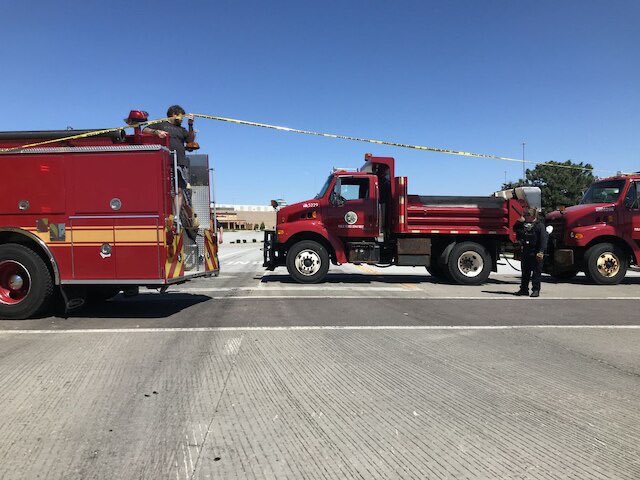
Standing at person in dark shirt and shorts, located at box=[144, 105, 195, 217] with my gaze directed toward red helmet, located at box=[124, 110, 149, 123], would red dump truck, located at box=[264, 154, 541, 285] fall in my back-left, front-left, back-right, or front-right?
back-right

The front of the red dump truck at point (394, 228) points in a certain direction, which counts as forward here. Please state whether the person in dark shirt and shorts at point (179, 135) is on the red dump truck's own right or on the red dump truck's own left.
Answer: on the red dump truck's own left

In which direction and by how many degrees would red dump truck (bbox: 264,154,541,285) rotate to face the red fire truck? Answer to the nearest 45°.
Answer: approximately 45° to its left

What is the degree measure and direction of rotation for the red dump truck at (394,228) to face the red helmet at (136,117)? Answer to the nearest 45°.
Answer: approximately 45° to its left

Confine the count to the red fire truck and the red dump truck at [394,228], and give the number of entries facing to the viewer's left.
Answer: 2

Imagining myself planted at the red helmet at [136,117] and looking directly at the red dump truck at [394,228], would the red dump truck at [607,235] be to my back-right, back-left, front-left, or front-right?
front-right

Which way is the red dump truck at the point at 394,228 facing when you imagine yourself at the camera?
facing to the left of the viewer

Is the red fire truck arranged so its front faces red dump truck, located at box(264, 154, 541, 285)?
no

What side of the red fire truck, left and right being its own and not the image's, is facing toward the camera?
left

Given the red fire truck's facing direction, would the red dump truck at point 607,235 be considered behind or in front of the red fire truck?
behind

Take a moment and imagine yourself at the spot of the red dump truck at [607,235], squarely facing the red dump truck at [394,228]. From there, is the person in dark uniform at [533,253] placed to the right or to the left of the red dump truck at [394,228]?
left

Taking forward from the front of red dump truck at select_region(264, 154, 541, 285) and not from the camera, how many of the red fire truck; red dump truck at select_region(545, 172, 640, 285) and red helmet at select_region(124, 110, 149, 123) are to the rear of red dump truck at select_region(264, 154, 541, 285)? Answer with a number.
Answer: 1

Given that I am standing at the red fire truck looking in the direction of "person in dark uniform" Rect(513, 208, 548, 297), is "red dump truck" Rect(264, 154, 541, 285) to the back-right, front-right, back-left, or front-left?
front-left

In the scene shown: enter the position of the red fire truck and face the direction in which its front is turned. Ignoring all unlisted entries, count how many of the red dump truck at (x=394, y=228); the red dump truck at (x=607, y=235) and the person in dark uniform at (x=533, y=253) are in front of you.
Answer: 0

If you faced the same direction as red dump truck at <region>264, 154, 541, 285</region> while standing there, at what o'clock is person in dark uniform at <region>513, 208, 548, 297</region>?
The person in dark uniform is roughly at 7 o'clock from the red dump truck.
